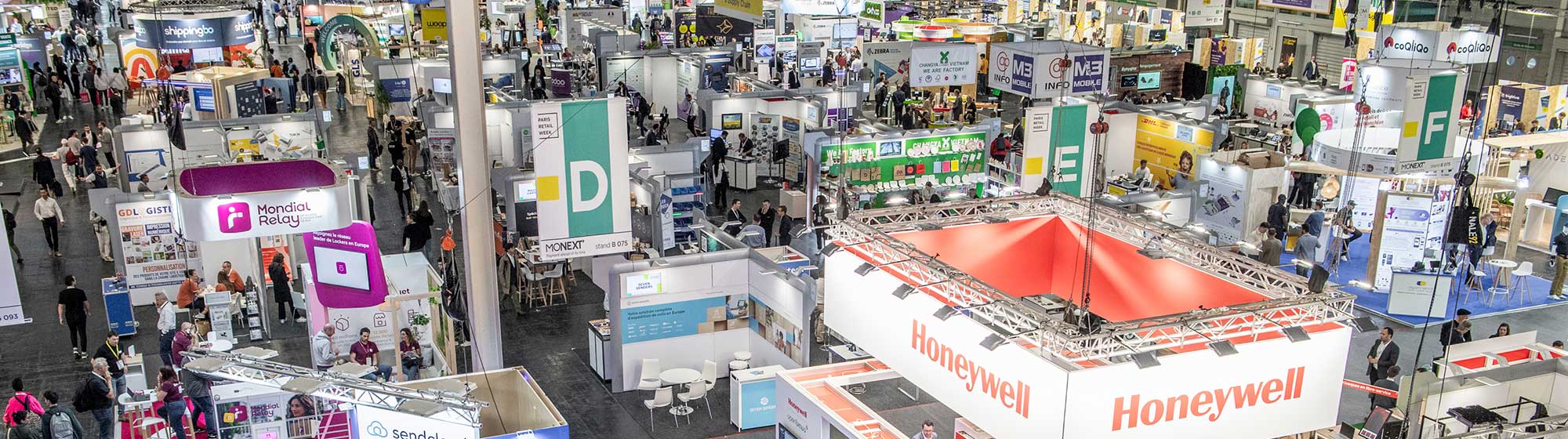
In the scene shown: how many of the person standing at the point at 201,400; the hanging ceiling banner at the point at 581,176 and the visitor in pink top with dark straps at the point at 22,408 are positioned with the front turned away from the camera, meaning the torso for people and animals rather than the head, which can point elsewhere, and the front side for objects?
2

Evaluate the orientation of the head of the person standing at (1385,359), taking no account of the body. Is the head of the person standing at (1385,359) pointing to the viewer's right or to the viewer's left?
to the viewer's left

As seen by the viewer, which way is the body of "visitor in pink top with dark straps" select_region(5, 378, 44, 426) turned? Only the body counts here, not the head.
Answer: away from the camera

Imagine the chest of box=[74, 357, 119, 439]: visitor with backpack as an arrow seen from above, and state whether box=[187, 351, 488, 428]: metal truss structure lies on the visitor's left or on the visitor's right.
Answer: on the visitor's right

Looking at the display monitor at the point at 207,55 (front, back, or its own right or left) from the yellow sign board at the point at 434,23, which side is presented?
left

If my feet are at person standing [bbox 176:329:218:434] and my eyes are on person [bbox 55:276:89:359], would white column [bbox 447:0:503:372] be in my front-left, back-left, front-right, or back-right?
back-right

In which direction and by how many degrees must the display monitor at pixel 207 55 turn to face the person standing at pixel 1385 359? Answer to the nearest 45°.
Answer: approximately 45° to its left

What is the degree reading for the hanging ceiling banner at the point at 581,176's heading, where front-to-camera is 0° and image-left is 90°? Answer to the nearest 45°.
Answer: approximately 0°

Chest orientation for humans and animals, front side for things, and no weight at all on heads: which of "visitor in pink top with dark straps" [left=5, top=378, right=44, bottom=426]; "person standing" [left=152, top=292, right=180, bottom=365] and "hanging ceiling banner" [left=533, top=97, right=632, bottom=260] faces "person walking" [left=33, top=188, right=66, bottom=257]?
the visitor in pink top with dark straps
